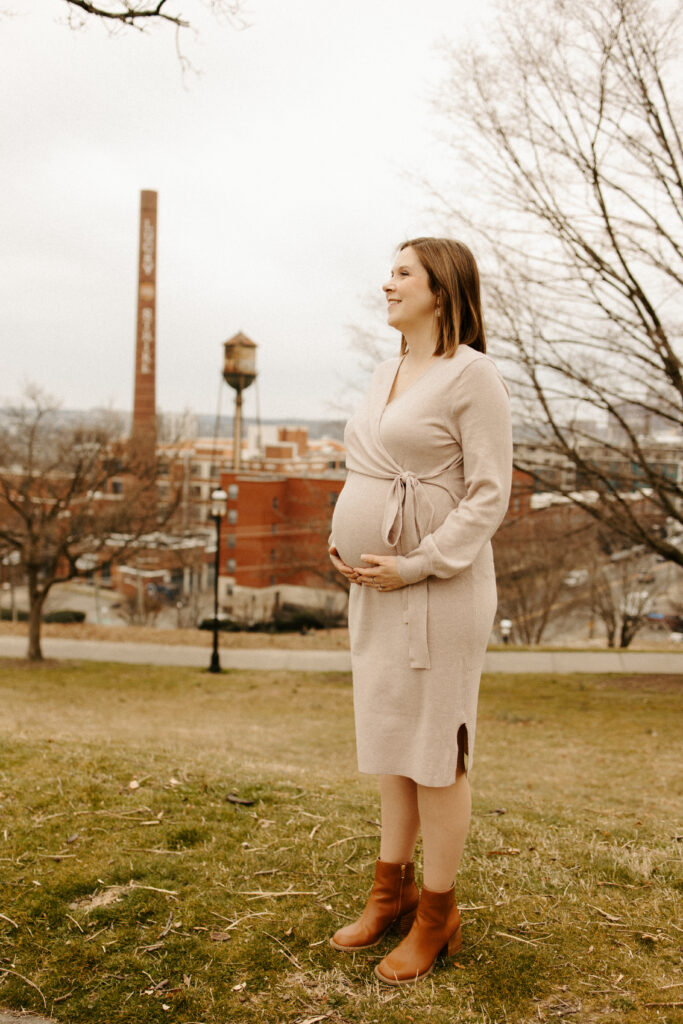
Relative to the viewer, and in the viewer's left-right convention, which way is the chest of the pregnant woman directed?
facing the viewer and to the left of the viewer

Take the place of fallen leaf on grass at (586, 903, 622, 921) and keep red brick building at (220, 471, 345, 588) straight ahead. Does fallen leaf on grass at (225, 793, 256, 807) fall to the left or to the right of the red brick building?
left

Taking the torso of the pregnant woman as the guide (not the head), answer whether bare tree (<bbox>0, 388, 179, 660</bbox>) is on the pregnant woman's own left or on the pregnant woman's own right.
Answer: on the pregnant woman's own right

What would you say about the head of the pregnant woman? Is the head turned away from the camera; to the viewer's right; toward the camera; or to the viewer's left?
to the viewer's left

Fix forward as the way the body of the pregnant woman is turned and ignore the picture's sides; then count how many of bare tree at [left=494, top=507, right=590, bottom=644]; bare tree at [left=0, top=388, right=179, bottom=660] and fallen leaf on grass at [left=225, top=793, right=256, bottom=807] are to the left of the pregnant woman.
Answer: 0

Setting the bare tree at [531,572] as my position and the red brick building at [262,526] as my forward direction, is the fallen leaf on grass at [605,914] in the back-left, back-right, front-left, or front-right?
back-left

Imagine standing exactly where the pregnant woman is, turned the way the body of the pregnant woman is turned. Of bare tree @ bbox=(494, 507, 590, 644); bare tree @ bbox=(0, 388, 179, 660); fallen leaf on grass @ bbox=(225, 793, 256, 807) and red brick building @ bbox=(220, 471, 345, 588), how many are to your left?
0

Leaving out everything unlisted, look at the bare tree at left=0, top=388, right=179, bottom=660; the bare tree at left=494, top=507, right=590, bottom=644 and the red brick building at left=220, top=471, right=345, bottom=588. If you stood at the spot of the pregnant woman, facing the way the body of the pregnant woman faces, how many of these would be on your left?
0

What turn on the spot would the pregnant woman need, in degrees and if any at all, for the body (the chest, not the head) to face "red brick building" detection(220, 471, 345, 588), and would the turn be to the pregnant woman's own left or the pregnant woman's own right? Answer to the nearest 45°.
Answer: approximately 135° to the pregnant woman's own right

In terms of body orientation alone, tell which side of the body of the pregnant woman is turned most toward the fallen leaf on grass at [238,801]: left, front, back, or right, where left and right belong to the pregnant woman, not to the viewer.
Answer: right

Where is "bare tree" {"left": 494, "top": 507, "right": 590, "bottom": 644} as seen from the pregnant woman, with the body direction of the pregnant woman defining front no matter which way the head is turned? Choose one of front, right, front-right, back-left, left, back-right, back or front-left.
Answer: back-right
